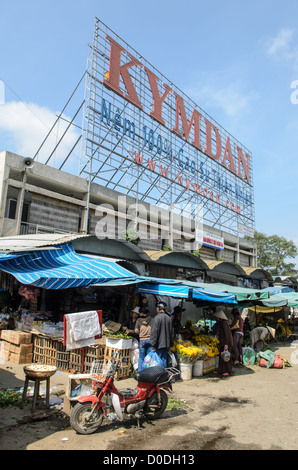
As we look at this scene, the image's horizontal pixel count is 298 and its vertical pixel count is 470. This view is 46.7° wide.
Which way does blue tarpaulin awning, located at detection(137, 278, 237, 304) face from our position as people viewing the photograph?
facing the viewer and to the right of the viewer

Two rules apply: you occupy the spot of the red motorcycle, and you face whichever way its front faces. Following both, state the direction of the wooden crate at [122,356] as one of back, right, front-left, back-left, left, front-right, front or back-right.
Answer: back-right

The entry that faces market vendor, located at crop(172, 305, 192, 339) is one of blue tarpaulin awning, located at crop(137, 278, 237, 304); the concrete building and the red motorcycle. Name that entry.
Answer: the concrete building

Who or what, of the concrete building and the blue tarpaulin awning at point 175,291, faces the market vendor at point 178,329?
the concrete building

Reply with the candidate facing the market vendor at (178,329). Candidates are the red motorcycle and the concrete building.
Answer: the concrete building

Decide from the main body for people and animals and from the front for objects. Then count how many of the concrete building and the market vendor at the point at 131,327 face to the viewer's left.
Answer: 0

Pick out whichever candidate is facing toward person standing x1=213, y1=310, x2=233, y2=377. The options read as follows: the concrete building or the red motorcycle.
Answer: the concrete building

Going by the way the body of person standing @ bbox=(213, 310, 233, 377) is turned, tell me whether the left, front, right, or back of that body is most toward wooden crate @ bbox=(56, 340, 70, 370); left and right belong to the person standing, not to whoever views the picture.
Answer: front

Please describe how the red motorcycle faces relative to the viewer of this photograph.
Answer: facing the viewer and to the left of the viewer

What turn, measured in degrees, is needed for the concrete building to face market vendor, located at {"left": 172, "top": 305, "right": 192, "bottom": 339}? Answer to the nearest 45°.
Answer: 0° — it already faces them

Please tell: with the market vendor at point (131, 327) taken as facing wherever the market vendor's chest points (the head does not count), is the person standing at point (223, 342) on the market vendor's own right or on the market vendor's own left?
on the market vendor's own left
